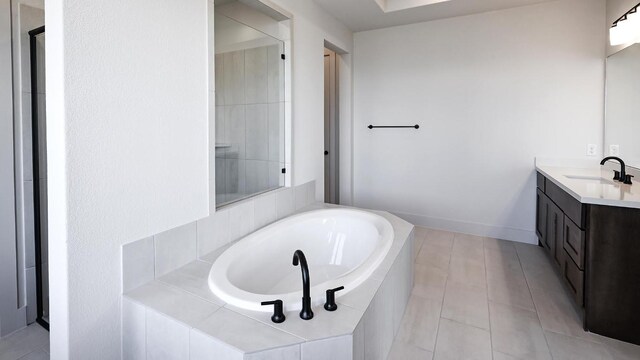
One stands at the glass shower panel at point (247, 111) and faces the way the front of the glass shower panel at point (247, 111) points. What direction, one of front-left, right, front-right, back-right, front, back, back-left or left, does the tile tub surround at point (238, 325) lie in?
front-right

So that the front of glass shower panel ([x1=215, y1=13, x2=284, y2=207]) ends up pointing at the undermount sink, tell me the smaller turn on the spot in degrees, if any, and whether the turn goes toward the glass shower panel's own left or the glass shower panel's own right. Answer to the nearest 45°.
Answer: approximately 45° to the glass shower panel's own left

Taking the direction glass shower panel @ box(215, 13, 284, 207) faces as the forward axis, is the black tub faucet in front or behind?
in front
